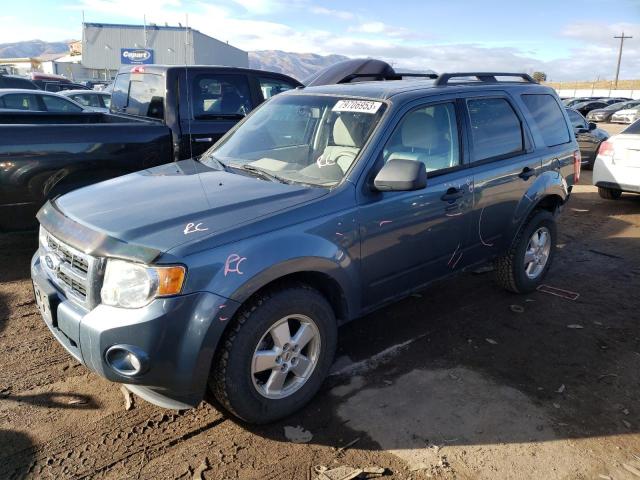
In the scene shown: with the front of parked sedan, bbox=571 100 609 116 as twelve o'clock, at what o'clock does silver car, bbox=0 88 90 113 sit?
The silver car is roughly at 11 o'clock from the parked sedan.

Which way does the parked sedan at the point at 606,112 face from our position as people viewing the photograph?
facing the viewer and to the left of the viewer

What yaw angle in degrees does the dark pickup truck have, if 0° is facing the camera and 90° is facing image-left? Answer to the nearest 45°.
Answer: approximately 225°

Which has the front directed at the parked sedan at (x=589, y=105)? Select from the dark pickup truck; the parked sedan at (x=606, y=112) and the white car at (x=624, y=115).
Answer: the dark pickup truck

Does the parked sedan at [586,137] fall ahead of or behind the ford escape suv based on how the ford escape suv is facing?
behind

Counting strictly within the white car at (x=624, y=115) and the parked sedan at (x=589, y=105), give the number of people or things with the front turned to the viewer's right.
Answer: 0

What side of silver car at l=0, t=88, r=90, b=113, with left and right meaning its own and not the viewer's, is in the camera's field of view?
right

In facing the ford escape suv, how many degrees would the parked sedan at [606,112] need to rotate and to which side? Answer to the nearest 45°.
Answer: approximately 45° to its left

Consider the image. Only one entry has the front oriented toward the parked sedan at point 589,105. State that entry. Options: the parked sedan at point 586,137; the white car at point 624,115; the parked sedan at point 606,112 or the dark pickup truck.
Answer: the dark pickup truck

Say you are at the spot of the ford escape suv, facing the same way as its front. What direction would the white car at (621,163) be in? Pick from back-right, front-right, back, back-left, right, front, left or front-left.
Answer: back

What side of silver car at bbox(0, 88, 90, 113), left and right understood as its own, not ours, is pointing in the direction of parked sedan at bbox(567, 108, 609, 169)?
front

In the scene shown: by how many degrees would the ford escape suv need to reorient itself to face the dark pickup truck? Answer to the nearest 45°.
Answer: approximately 90° to its right

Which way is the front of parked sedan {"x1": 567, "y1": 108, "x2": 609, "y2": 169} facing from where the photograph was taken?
facing the viewer and to the right of the viewer
